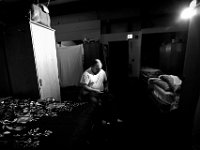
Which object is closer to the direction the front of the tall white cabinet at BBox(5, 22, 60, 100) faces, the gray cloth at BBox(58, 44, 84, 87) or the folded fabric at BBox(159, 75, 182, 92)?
the folded fabric

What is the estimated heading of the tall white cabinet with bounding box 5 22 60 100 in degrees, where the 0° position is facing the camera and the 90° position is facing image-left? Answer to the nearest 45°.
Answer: approximately 315°

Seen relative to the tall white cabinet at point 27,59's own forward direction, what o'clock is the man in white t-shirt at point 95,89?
The man in white t-shirt is roughly at 11 o'clock from the tall white cabinet.

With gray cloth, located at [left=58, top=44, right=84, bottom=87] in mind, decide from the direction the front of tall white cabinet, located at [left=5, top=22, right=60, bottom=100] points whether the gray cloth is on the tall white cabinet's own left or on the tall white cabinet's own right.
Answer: on the tall white cabinet's own left

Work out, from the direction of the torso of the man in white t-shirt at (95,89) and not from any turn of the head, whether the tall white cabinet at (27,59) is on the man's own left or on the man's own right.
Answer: on the man's own right

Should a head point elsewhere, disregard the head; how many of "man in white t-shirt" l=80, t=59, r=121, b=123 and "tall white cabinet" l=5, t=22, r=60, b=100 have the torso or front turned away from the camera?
0

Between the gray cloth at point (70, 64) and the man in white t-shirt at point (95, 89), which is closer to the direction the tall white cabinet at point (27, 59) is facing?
the man in white t-shirt
